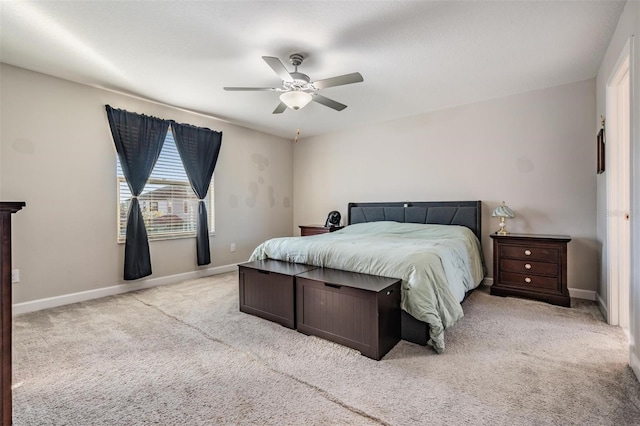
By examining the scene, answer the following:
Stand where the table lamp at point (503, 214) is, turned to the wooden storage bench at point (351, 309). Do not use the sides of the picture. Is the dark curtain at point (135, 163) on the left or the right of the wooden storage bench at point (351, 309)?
right

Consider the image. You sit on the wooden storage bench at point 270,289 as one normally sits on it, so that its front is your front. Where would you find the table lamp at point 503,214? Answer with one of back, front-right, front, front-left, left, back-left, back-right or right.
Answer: back-left

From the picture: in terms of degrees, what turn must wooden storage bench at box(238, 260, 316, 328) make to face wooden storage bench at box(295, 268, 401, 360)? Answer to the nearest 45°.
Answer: approximately 90° to its left

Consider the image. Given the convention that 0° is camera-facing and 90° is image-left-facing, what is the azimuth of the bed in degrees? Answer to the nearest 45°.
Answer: approximately 45°

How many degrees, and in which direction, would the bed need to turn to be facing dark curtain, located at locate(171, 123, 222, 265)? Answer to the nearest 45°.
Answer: approximately 45° to its right

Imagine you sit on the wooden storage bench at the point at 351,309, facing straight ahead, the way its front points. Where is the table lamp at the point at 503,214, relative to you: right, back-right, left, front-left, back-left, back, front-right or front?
back

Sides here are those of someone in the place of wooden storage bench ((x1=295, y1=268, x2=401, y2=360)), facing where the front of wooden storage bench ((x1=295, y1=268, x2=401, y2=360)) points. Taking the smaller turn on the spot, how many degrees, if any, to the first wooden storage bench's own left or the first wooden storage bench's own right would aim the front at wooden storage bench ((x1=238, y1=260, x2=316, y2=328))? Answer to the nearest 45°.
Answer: approximately 90° to the first wooden storage bench's own right

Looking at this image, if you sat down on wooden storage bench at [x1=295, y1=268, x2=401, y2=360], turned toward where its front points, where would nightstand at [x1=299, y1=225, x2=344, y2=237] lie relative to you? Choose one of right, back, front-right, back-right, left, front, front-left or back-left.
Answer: back-right
